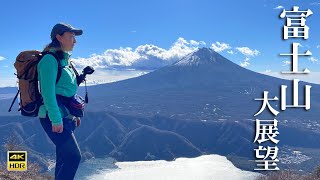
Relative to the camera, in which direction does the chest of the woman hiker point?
to the viewer's right
